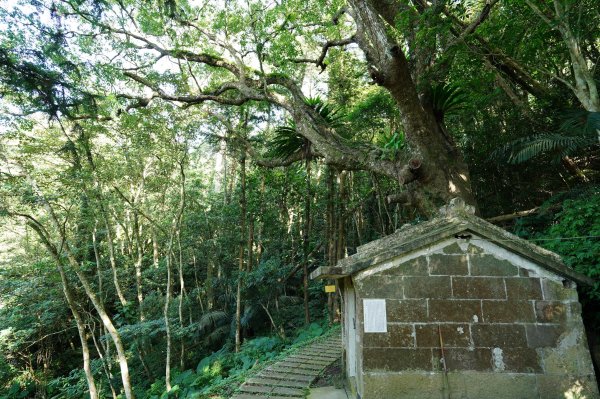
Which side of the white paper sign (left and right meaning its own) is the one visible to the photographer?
front

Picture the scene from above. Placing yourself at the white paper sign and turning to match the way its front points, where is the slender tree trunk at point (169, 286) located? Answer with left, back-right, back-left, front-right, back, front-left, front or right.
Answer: back-right

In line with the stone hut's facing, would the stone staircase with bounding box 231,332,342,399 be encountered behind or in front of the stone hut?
in front
